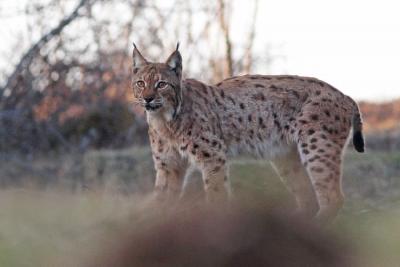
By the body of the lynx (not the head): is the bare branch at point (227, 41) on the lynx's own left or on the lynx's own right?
on the lynx's own right

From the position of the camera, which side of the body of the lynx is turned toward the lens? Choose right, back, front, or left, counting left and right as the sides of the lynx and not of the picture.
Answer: left

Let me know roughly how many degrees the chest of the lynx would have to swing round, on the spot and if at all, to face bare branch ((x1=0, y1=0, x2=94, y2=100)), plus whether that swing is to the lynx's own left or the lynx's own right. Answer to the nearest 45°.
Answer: approximately 45° to the lynx's own right
